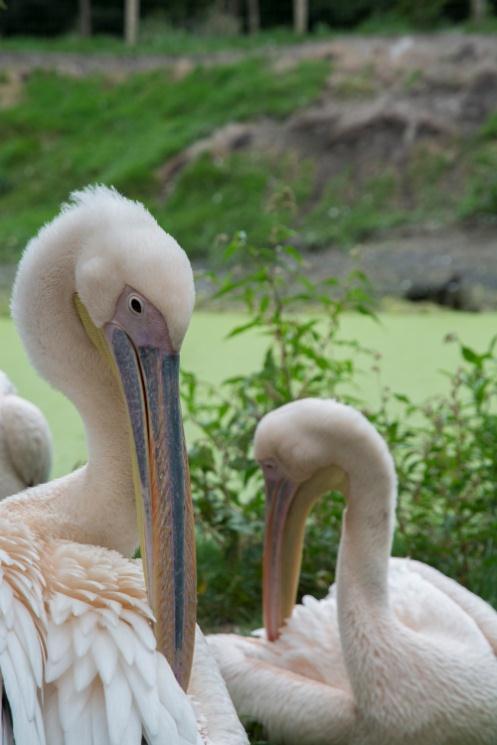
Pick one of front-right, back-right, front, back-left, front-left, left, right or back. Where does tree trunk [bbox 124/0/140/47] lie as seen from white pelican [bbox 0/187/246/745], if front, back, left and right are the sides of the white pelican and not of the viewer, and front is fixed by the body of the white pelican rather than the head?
back-left

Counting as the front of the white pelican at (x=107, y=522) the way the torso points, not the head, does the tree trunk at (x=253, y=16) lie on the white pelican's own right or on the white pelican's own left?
on the white pelican's own left

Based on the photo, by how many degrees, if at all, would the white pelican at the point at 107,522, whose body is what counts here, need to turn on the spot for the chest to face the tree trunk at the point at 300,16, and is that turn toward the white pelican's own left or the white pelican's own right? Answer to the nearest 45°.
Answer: approximately 135° to the white pelican's own left

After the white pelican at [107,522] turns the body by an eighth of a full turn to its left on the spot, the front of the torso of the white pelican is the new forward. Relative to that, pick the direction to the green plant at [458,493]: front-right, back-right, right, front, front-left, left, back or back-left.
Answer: front-left

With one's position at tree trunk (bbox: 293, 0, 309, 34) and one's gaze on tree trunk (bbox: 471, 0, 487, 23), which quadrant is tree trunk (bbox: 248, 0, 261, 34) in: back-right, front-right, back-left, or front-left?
back-left
